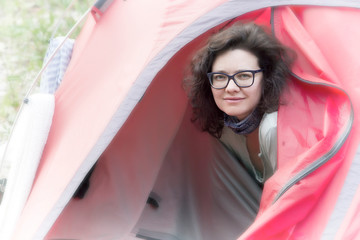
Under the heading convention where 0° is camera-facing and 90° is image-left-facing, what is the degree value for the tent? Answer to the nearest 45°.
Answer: approximately 0°
